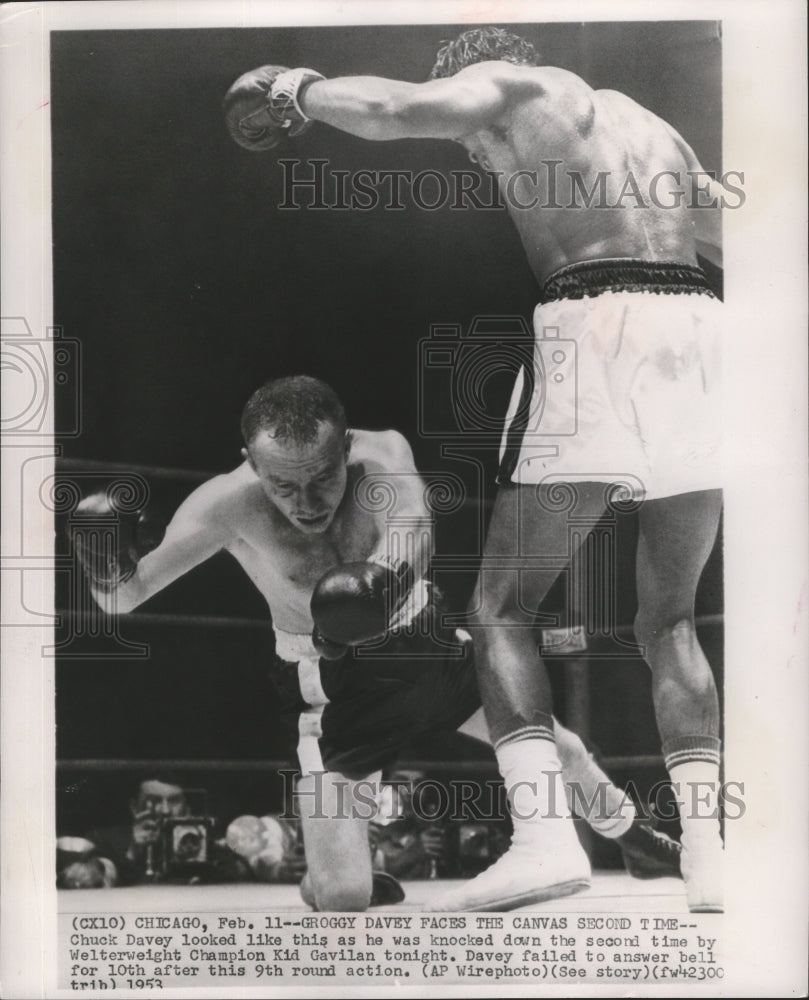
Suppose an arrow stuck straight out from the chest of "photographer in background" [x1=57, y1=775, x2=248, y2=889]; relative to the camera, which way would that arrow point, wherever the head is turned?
toward the camera
